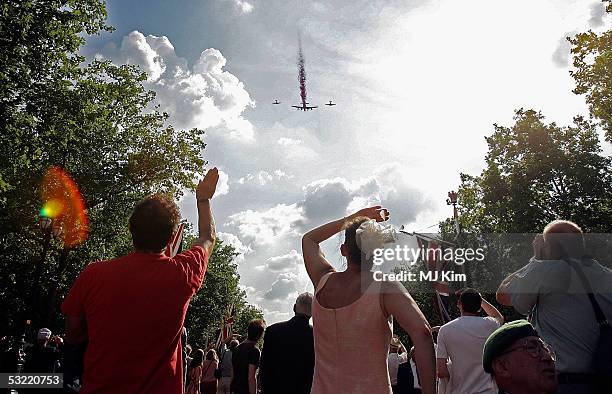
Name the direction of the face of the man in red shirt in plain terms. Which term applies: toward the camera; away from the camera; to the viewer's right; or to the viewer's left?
away from the camera

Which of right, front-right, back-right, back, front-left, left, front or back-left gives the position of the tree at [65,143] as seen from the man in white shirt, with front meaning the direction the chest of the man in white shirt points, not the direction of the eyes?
front-left

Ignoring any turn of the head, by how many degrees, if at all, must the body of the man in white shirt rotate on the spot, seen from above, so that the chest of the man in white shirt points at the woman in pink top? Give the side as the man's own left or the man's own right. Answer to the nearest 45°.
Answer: approximately 180°

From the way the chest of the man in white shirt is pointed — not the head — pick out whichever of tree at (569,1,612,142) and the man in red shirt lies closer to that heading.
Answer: the tree

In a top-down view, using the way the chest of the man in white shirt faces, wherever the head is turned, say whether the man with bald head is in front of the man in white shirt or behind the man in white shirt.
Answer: behind

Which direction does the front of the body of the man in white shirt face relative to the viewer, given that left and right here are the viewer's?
facing away from the viewer

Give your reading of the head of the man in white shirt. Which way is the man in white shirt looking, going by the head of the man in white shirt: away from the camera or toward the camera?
away from the camera

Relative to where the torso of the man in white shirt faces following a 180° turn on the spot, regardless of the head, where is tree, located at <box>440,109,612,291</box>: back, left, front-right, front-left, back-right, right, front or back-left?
back

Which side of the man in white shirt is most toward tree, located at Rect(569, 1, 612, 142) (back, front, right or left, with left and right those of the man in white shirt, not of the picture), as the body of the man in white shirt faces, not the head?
front
